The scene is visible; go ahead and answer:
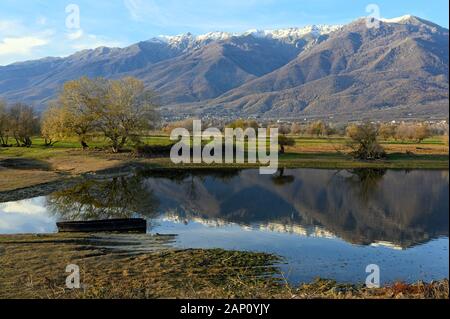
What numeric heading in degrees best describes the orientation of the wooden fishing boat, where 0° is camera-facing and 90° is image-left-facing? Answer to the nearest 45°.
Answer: approximately 90°
